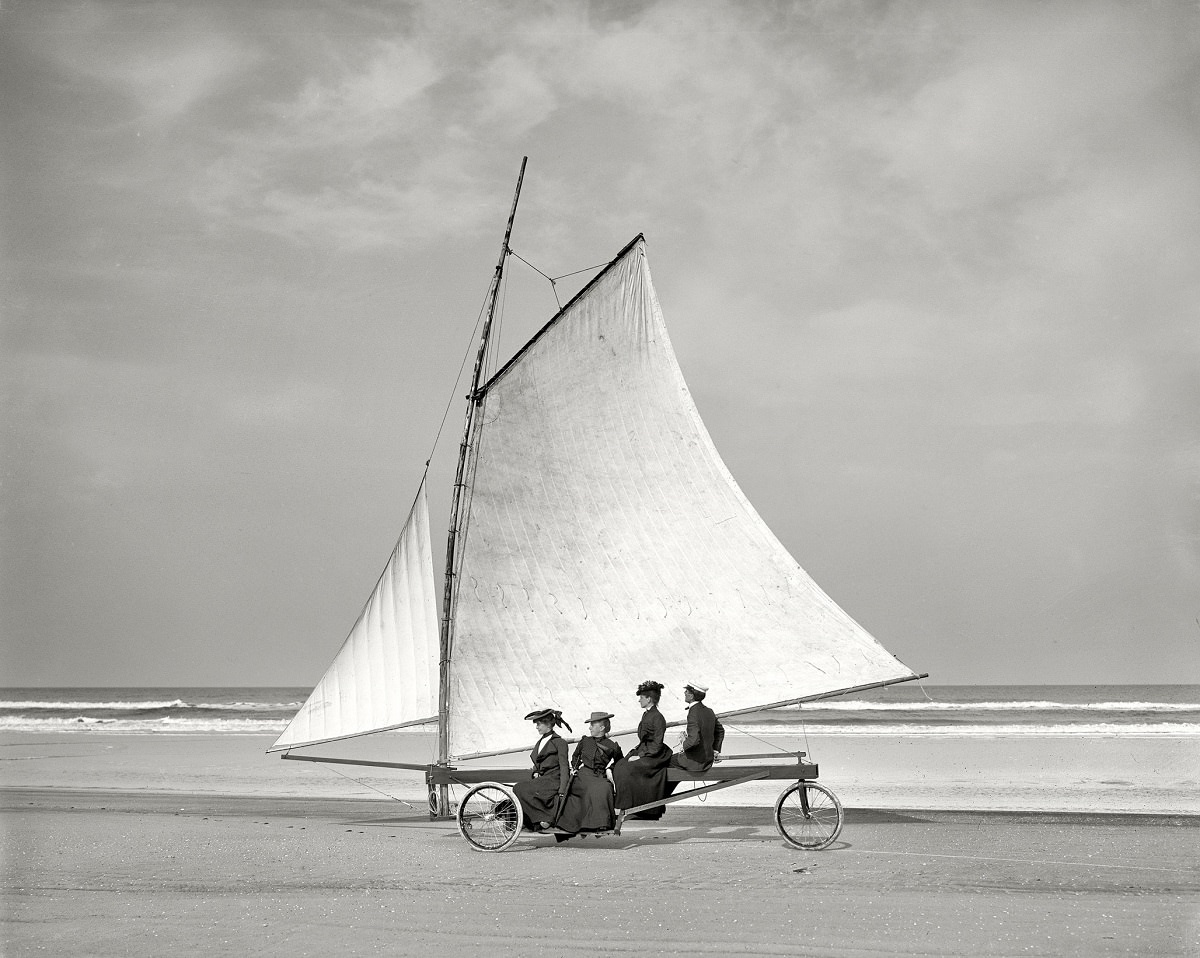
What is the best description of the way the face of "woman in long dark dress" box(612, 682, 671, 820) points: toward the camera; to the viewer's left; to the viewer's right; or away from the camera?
to the viewer's left

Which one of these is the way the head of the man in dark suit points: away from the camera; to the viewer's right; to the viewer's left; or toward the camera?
to the viewer's left

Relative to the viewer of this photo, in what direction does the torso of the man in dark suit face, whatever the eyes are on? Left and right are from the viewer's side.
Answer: facing away from the viewer and to the left of the viewer

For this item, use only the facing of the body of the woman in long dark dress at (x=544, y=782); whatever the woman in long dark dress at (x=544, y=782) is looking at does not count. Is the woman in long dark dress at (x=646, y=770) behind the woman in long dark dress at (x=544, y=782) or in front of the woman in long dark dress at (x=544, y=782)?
behind

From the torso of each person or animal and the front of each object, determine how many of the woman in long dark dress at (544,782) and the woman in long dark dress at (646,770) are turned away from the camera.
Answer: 0

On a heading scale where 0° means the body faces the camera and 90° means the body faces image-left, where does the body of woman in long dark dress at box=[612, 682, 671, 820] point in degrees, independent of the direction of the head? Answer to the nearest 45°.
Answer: approximately 90°

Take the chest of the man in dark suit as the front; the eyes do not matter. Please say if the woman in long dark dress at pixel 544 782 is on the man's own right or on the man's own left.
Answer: on the man's own left

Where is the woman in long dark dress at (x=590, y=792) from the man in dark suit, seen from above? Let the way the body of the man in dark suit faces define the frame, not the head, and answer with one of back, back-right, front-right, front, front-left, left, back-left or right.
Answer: front-left

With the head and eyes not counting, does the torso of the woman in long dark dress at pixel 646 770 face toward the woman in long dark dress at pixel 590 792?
yes

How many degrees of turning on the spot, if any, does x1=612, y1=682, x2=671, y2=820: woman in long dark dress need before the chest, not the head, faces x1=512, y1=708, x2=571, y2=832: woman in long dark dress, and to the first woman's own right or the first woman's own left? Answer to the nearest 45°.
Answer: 0° — they already face them

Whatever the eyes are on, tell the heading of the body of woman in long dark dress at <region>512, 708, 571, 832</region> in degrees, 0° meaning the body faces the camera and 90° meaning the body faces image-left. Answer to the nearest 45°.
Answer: approximately 45°
